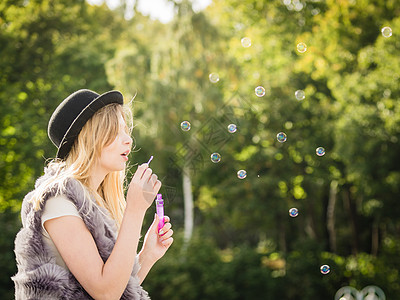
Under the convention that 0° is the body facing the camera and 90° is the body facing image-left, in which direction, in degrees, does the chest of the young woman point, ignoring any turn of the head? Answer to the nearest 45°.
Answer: approximately 270°

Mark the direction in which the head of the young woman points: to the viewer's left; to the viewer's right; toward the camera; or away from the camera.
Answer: to the viewer's right

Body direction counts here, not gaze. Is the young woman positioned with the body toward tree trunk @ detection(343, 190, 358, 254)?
no

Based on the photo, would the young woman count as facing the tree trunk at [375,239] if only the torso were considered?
no

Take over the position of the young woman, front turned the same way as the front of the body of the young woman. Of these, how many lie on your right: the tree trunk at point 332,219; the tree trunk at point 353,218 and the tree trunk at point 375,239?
0

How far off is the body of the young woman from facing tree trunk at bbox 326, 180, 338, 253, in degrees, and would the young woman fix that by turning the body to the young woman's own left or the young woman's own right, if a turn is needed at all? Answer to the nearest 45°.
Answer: approximately 45° to the young woman's own left
